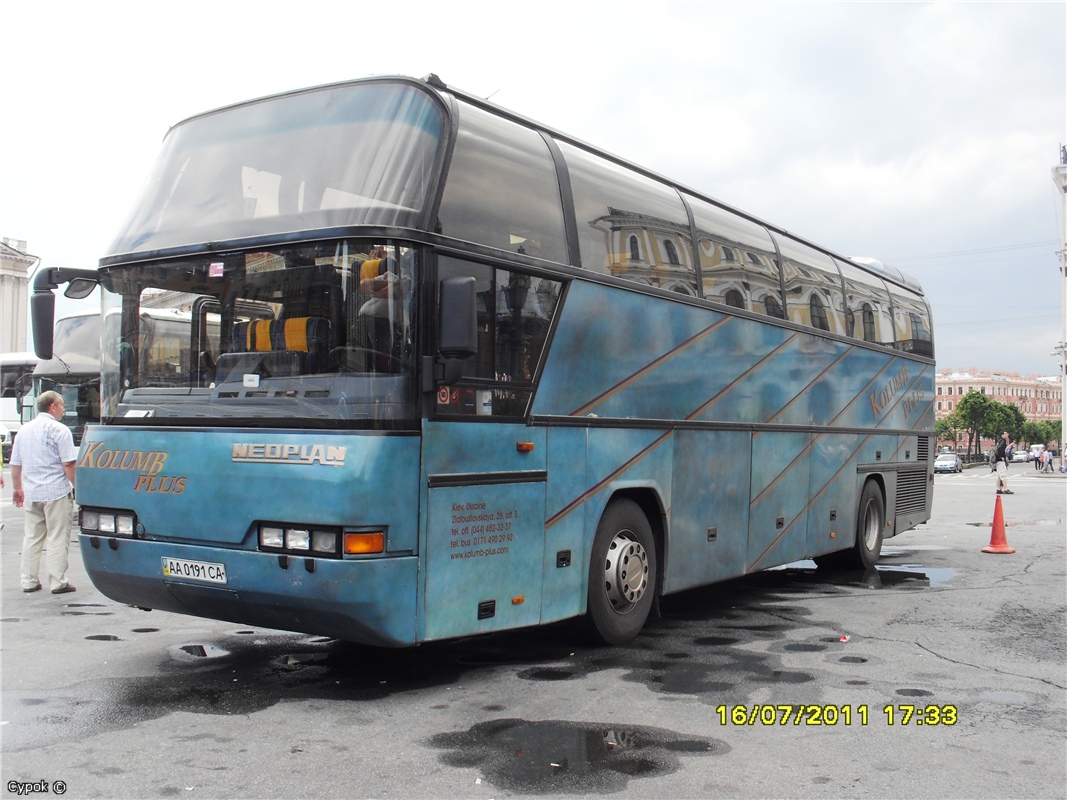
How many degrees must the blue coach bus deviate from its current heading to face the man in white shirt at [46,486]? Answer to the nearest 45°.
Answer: approximately 90° to its right

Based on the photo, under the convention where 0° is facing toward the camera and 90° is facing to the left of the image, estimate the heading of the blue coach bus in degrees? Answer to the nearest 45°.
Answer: approximately 45°

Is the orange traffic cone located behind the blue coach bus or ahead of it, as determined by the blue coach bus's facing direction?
behind
